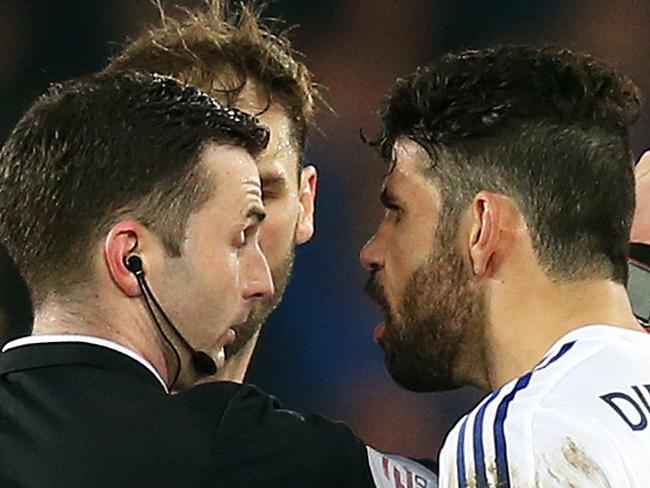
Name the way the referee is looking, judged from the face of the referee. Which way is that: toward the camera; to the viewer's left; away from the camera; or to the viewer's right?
to the viewer's right

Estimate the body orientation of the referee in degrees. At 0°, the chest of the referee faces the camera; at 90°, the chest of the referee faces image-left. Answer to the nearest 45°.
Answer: approximately 225°
